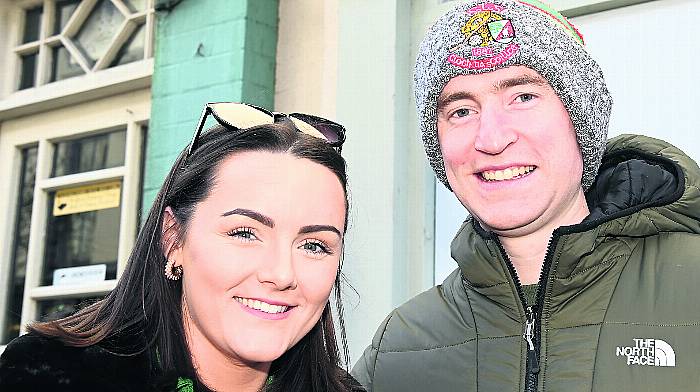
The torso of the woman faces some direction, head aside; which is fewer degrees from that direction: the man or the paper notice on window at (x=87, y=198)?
the man

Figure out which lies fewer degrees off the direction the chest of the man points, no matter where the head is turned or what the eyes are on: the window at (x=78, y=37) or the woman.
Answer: the woman

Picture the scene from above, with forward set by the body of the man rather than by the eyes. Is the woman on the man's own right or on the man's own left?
on the man's own right

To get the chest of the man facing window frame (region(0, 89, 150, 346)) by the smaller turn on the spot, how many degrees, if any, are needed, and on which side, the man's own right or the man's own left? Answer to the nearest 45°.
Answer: approximately 135° to the man's own right

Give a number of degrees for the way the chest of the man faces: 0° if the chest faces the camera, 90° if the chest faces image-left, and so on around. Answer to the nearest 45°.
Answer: approximately 0°

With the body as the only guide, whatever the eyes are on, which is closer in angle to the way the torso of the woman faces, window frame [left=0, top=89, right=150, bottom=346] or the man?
the man

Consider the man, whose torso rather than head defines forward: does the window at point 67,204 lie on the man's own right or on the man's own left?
on the man's own right

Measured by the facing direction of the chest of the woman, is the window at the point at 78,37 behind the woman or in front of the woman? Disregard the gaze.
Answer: behind

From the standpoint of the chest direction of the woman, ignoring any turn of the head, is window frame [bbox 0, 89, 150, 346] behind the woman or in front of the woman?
behind
